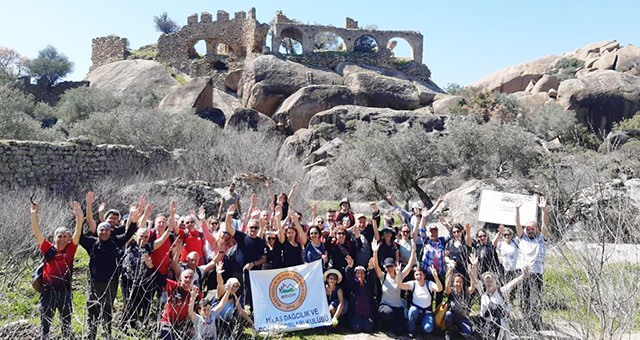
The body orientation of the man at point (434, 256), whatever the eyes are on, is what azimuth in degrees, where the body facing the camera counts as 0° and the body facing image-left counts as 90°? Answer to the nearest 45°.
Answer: approximately 0°

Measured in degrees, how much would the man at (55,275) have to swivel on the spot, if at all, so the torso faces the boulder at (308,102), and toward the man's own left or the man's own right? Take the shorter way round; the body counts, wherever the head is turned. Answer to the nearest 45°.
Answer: approximately 135° to the man's own left

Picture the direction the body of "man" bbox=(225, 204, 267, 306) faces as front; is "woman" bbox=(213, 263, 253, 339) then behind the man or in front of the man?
in front

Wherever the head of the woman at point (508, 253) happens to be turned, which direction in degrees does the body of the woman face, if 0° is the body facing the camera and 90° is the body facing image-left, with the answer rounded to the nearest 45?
approximately 0°

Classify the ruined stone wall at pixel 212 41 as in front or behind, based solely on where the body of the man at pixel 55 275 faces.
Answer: behind

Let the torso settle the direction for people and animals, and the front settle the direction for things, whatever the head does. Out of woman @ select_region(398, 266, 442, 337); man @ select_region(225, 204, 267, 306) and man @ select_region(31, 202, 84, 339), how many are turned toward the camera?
3

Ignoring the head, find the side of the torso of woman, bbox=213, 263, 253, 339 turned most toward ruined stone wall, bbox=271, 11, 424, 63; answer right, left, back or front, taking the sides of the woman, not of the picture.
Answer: back

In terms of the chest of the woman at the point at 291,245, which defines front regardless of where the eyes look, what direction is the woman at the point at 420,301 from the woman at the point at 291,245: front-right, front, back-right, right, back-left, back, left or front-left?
left

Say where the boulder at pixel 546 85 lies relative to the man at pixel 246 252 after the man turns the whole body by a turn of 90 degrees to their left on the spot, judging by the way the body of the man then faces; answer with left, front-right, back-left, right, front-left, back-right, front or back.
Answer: front-left

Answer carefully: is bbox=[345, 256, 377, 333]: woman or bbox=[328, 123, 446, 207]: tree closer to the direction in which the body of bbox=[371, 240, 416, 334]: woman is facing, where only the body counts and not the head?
the woman
